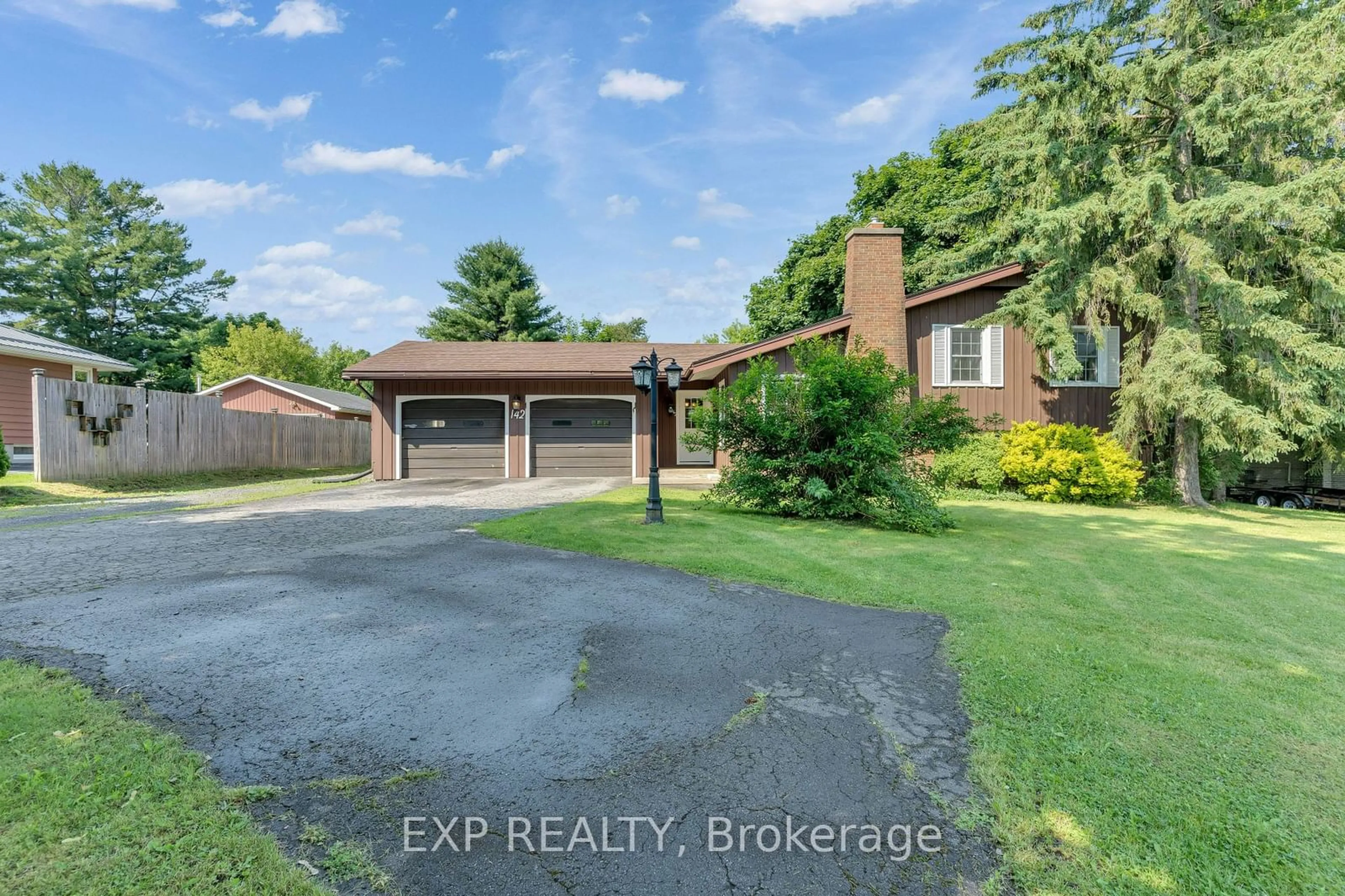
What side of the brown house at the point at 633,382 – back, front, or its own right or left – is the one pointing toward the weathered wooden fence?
right

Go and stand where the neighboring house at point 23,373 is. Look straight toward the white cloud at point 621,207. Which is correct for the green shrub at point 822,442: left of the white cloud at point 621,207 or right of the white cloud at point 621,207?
right

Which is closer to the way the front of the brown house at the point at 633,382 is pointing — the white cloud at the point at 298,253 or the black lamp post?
the black lamp post

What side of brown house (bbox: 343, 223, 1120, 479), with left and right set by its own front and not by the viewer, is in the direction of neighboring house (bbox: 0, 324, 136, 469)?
right

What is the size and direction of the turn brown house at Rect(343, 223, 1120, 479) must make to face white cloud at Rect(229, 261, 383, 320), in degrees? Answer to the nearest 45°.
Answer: approximately 135° to its right

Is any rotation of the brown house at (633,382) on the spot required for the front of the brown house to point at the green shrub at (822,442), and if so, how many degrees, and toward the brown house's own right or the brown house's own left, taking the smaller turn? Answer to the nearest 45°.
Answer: approximately 45° to the brown house's own left

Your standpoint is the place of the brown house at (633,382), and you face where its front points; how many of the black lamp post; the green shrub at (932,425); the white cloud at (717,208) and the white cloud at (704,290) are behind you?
2

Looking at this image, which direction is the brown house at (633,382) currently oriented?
toward the camera

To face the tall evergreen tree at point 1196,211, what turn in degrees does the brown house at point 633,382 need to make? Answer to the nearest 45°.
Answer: approximately 90° to its left

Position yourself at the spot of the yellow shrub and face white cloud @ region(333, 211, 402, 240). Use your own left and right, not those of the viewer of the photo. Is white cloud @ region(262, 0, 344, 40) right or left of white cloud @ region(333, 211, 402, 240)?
left

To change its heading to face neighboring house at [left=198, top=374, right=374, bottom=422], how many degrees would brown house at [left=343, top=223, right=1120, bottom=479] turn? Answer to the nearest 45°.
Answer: approximately 135° to its right

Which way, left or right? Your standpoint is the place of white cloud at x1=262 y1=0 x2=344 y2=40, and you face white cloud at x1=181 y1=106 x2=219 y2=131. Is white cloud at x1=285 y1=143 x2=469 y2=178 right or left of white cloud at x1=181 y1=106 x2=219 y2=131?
right

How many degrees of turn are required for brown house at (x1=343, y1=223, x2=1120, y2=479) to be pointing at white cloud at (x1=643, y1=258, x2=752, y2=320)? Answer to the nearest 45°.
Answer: approximately 180°

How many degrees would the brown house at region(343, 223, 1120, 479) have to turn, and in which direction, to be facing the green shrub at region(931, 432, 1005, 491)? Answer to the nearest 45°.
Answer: approximately 90° to its left
